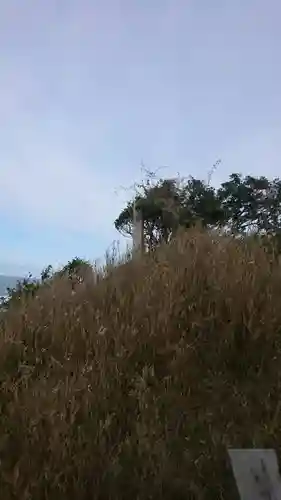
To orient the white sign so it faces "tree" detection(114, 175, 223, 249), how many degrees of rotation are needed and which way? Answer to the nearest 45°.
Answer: approximately 180°

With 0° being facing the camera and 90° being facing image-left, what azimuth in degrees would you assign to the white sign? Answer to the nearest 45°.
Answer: approximately 0°

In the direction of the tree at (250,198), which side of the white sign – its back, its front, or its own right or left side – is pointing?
back
